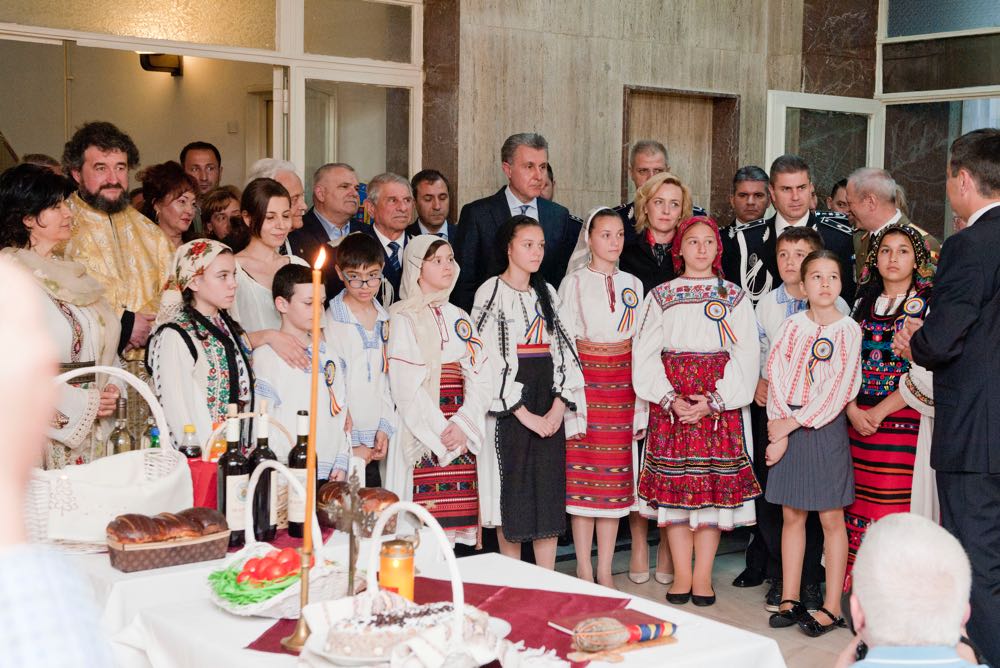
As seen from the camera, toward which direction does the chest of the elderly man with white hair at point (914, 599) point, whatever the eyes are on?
away from the camera

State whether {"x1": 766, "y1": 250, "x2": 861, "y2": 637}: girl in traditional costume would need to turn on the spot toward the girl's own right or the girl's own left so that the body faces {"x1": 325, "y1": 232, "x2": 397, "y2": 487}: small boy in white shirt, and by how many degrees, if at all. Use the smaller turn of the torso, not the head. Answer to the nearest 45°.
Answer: approximately 45° to the girl's own right

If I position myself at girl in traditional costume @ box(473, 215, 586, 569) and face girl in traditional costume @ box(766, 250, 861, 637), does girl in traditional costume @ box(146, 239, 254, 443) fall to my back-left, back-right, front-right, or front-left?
back-right

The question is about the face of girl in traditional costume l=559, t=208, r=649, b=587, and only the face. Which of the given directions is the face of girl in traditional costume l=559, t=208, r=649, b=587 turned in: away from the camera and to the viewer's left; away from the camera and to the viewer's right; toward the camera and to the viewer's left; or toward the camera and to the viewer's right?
toward the camera and to the viewer's right

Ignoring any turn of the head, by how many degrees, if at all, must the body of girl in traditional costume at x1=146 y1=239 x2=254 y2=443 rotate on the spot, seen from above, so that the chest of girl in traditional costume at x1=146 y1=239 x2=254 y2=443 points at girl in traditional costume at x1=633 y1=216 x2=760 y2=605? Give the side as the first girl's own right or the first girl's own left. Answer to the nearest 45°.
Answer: approximately 45° to the first girl's own left

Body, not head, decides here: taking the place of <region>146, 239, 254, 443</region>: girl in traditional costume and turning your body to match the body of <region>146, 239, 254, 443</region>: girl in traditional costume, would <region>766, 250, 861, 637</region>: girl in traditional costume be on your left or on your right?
on your left

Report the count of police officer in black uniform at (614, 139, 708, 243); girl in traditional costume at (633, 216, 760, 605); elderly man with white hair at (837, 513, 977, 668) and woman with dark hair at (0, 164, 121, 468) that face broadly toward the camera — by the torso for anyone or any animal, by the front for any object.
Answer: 2

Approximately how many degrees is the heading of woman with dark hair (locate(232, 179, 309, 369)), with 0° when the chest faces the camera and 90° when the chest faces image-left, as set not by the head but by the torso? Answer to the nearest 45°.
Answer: approximately 315°
